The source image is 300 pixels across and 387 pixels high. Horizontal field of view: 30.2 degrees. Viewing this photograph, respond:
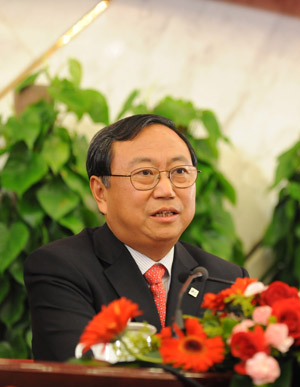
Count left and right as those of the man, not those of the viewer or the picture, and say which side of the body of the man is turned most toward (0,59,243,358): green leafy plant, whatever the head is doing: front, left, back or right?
back

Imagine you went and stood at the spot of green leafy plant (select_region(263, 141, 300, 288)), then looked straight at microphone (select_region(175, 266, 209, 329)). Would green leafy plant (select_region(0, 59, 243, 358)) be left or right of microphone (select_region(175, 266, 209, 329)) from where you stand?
right

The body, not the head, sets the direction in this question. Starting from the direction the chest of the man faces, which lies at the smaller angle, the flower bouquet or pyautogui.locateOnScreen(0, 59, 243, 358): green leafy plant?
the flower bouquet

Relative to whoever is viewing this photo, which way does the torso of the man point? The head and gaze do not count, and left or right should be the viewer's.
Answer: facing the viewer and to the right of the viewer

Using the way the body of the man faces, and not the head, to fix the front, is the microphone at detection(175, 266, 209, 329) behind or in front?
in front

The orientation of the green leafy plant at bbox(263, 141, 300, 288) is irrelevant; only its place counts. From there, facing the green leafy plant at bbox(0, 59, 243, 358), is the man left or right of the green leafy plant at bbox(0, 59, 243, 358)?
left

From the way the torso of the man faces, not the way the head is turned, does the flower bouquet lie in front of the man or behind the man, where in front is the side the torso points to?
in front

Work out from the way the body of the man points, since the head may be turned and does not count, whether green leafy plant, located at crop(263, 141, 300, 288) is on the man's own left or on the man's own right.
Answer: on the man's own left

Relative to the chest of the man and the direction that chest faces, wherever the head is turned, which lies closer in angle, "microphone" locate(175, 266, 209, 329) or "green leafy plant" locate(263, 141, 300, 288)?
the microphone
